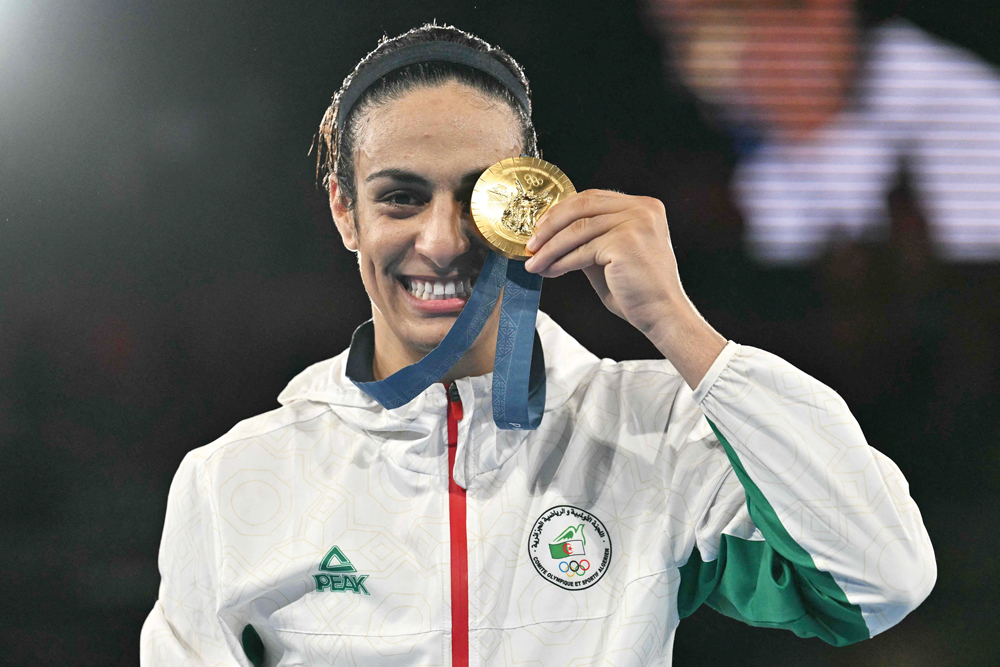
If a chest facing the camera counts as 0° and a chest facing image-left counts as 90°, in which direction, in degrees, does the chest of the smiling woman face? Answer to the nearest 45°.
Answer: approximately 0°
